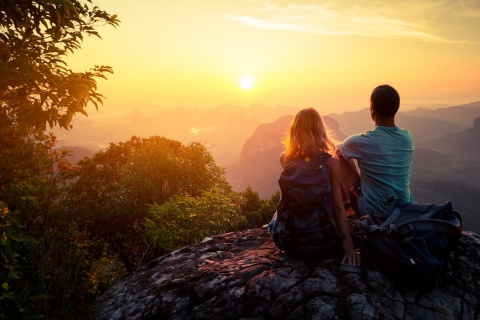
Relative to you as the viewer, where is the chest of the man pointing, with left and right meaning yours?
facing away from the viewer and to the left of the viewer

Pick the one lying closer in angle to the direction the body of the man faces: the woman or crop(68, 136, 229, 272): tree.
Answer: the tree

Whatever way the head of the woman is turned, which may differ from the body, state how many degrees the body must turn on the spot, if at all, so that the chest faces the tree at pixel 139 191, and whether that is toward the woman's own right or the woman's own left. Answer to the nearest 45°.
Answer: approximately 45° to the woman's own left

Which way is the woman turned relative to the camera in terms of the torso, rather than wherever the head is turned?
away from the camera

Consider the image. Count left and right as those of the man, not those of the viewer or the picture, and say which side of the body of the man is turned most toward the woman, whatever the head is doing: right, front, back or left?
left

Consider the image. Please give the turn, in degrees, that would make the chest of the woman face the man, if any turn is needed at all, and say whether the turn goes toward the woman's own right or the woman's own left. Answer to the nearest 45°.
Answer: approximately 90° to the woman's own right

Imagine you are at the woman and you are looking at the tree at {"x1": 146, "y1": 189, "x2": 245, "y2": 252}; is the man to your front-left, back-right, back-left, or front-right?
back-right
